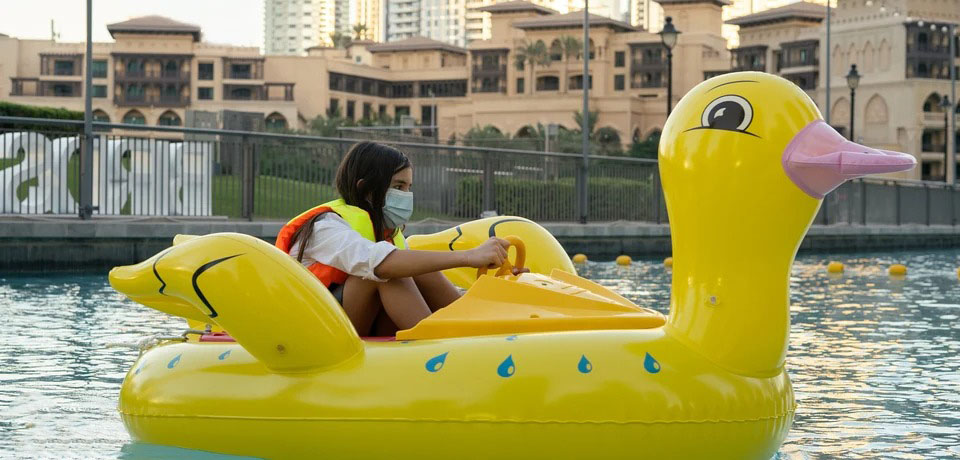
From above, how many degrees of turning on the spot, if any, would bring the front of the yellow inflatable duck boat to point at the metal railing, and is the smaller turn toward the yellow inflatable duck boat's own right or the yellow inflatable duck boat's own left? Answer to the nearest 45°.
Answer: approximately 90° to the yellow inflatable duck boat's own left

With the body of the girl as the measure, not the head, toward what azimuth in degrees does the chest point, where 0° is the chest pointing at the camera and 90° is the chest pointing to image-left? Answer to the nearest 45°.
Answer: approximately 270°

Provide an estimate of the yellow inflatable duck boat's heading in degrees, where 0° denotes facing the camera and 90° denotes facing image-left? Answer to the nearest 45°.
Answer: approximately 270°
